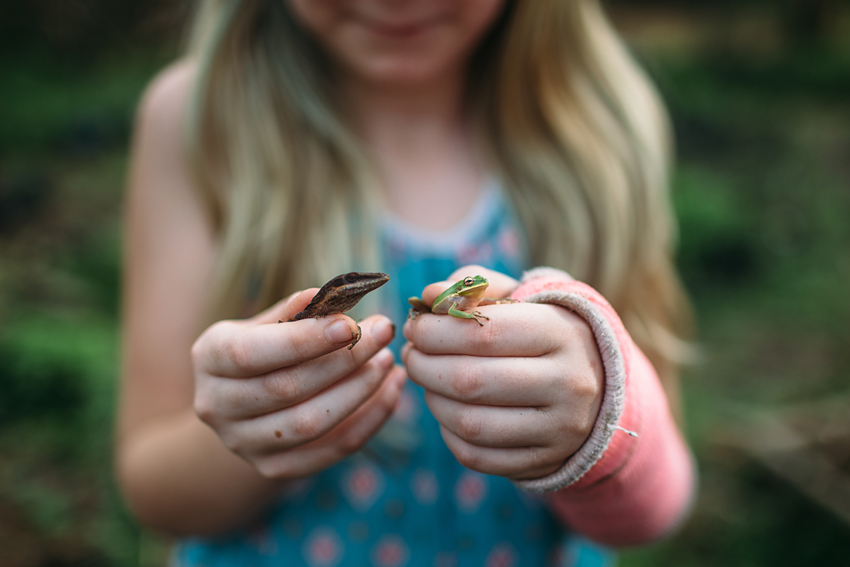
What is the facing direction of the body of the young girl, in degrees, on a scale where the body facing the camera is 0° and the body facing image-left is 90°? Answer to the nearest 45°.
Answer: approximately 0°
